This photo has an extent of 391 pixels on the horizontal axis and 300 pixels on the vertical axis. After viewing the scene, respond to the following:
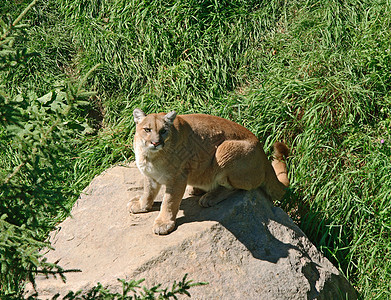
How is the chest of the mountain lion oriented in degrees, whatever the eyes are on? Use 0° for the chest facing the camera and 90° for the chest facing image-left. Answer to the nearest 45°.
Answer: approximately 45°
